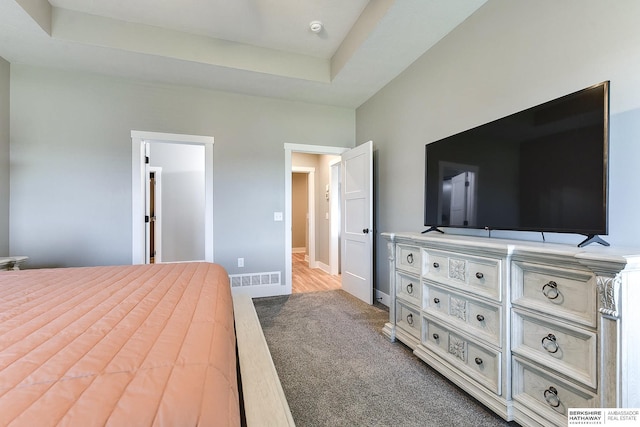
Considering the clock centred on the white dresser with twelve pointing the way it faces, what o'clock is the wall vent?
The wall vent is roughly at 2 o'clock from the white dresser.

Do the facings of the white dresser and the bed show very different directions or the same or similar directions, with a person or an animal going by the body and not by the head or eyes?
very different directions

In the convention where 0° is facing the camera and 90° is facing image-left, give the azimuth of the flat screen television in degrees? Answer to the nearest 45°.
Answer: approximately 45°

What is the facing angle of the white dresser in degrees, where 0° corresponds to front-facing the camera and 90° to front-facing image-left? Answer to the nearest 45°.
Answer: approximately 45°

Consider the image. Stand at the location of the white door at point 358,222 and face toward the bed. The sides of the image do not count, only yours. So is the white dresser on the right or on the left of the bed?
left
